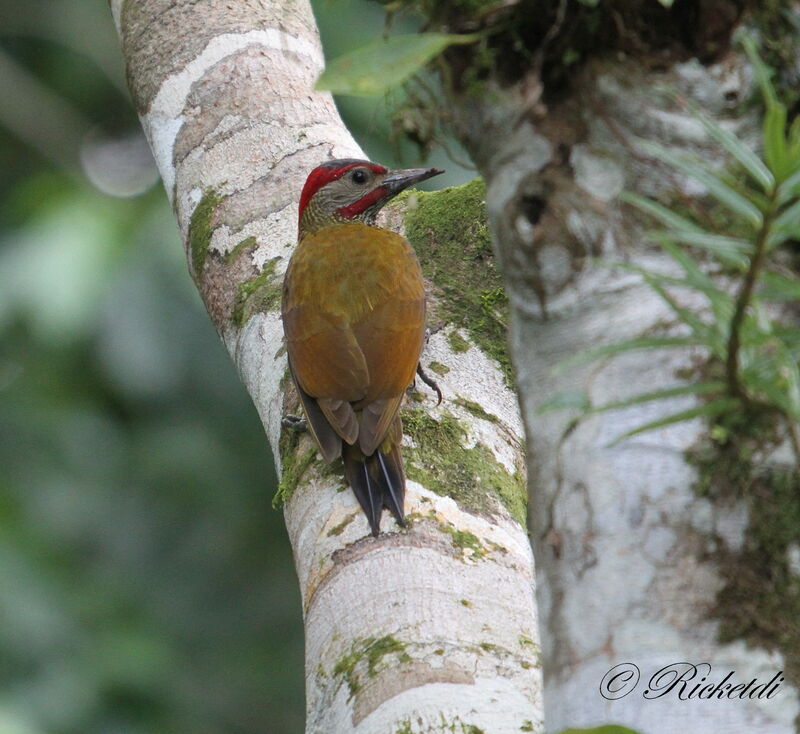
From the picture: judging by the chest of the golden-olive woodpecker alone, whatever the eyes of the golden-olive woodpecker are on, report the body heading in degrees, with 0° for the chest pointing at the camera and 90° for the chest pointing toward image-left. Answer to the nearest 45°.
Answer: approximately 180°
